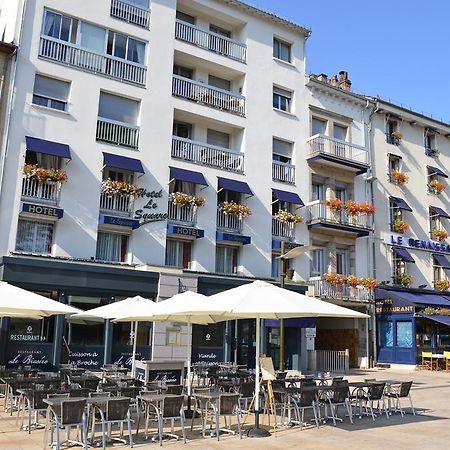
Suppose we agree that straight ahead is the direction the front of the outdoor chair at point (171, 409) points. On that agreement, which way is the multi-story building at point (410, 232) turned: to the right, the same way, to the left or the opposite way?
the opposite way

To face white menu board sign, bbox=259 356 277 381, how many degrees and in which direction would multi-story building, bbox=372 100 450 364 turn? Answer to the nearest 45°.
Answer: approximately 45° to its right

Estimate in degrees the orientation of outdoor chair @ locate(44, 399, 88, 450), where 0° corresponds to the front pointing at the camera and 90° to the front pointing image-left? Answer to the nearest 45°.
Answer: approximately 135°

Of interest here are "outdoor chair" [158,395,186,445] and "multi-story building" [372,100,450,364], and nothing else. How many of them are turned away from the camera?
1

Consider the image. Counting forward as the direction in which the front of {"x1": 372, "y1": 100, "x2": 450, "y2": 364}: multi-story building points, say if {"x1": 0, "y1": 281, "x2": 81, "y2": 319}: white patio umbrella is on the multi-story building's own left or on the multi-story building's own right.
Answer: on the multi-story building's own right

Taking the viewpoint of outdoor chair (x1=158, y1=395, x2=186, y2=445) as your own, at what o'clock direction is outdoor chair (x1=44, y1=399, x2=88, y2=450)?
outdoor chair (x1=44, y1=399, x2=88, y2=450) is roughly at 8 o'clock from outdoor chair (x1=158, y1=395, x2=186, y2=445).

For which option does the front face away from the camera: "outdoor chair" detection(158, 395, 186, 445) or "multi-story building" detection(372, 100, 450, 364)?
the outdoor chair

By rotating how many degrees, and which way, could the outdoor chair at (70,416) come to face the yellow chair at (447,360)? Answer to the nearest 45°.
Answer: approximately 90° to its right

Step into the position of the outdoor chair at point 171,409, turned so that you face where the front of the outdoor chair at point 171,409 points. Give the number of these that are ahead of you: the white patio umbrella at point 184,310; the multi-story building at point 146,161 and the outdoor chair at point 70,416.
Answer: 2

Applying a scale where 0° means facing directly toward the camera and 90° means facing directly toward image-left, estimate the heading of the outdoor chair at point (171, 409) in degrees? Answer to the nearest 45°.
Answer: approximately 180°

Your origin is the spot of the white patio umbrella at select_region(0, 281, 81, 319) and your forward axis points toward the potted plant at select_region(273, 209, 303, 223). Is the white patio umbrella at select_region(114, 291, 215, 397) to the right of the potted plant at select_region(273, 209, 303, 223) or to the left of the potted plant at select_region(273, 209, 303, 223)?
right
